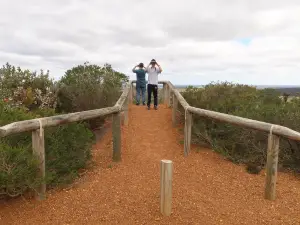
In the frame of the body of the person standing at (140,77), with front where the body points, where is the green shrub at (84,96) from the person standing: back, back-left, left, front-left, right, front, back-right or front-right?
back-left

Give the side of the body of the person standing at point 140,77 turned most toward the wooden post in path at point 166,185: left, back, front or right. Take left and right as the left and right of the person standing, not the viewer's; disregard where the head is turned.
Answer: back

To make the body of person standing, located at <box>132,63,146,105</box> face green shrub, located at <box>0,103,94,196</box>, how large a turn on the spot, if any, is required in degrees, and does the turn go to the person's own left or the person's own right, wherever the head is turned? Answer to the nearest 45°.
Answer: approximately 180°

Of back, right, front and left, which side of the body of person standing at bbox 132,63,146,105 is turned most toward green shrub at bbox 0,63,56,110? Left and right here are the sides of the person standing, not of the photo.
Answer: left

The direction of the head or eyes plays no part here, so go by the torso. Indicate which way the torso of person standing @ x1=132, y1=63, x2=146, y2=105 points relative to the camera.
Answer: away from the camera

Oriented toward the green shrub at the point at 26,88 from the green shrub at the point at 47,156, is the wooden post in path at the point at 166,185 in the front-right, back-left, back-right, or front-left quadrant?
back-right

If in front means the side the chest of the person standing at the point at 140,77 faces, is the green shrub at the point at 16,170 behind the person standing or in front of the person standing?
behind
